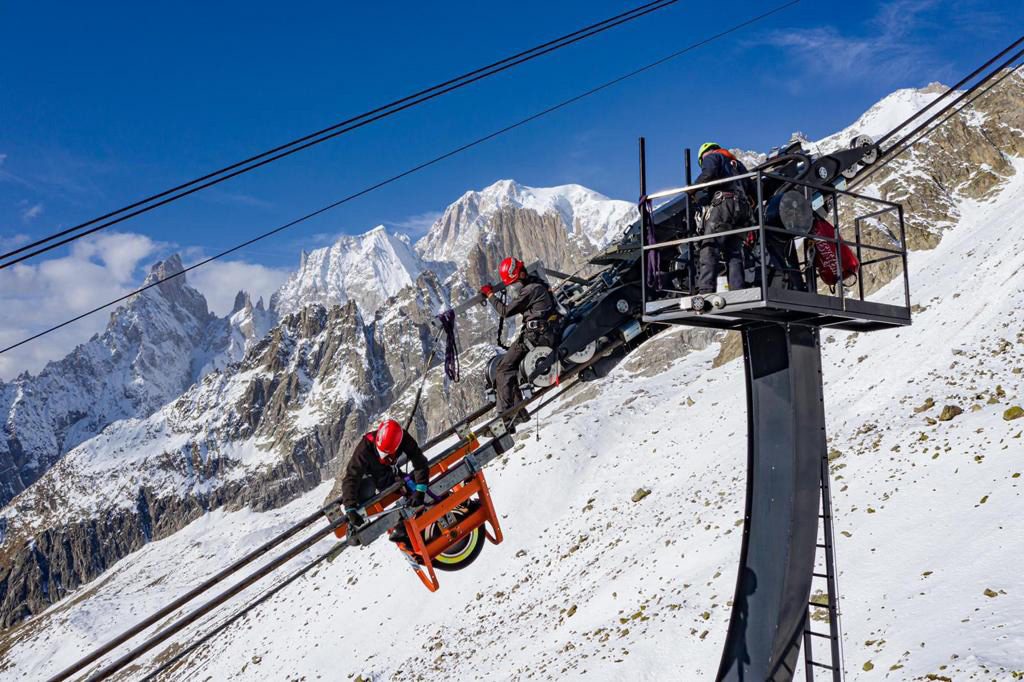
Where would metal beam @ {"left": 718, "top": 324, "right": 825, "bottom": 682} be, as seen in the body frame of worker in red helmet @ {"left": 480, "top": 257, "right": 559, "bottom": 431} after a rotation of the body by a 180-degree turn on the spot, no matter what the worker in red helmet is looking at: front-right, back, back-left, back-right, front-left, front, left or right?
front-right

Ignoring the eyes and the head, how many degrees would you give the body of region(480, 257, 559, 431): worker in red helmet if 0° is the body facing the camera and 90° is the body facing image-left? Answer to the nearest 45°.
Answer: approximately 90°

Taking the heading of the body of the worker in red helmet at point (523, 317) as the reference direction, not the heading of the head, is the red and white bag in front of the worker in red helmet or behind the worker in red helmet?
behind

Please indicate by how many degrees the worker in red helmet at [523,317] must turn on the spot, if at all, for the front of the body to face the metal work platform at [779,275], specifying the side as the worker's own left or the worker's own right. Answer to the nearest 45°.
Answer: approximately 135° to the worker's own left

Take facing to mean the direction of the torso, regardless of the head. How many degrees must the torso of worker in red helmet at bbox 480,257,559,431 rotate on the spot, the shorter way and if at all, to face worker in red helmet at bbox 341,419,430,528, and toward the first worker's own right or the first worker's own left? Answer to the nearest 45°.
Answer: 0° — they already face them

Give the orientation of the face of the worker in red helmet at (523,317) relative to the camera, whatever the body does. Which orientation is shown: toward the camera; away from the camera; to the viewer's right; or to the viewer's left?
to the viewer's left

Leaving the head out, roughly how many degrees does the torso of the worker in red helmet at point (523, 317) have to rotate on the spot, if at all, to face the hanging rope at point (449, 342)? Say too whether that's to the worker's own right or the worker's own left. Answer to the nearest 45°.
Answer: approximately 45° to the worker's own right

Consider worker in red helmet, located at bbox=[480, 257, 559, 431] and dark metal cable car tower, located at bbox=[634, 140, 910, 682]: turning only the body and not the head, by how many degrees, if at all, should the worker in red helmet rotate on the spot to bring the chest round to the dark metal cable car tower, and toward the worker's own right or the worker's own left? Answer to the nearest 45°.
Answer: approximately 135° to the worker's own left
